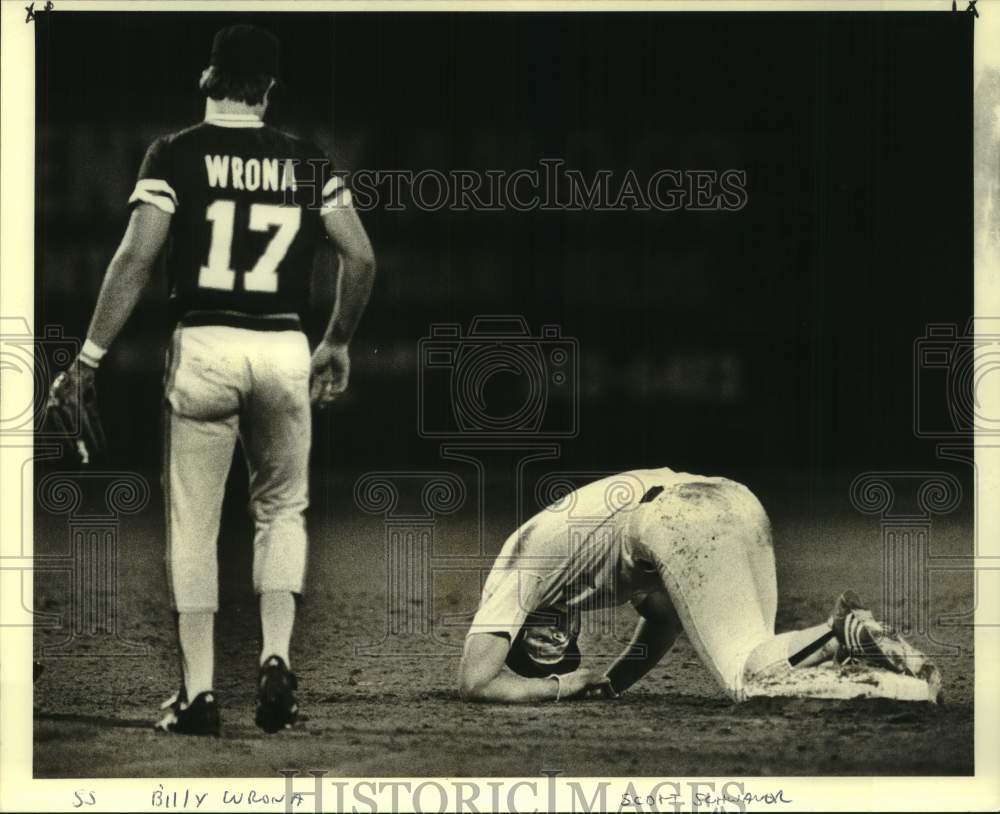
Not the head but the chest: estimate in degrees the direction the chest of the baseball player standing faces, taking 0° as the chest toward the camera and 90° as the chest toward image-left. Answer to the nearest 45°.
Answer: approximately 180°

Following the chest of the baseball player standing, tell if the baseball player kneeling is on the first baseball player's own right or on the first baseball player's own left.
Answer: on the first baseball player's own right

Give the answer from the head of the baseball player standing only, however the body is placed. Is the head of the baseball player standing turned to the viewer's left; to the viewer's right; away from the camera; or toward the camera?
away from the camera
